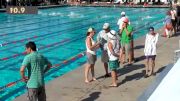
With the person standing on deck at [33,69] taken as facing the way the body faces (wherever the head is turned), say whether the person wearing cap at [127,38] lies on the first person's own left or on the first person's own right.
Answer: on the first person's own right
